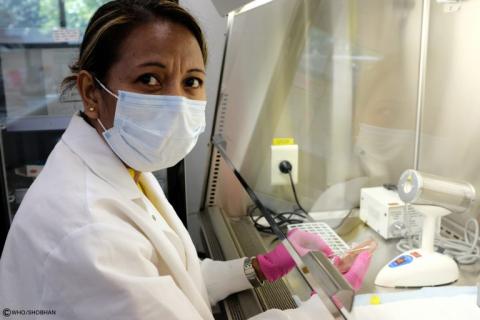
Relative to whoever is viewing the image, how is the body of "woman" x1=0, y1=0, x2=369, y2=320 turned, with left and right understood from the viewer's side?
facing the viewer and to the right of the viewer

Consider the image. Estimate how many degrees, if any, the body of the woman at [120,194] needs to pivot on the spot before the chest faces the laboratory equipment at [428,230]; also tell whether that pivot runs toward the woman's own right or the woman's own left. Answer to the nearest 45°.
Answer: approximately 45° to the woman's own left

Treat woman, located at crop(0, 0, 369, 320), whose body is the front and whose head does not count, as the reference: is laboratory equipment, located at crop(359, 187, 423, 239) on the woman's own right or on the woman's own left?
on the woman's own left

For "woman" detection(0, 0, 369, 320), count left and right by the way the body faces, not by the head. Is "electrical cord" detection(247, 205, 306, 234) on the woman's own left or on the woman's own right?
on the woman's own left
